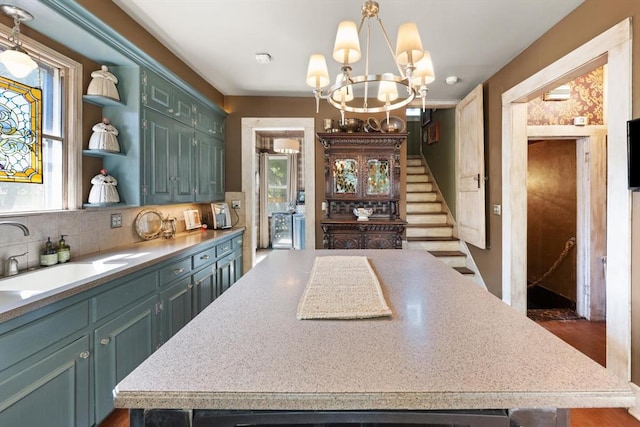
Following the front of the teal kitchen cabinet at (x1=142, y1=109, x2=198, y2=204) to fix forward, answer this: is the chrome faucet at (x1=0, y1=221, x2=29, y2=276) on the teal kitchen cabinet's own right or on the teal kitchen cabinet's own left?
on the teal kitchen cabinet's own right

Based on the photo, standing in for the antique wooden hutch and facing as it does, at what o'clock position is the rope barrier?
The rope barrier is roughly at 9 o'clock from the antique wooden hutch.

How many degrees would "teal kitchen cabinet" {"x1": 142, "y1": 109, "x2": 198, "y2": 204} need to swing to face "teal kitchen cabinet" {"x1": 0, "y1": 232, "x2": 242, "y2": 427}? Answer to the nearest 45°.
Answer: approximately 45° to its right

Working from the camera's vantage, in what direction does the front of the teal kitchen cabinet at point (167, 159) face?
facing the viewer and to the right of the viewer

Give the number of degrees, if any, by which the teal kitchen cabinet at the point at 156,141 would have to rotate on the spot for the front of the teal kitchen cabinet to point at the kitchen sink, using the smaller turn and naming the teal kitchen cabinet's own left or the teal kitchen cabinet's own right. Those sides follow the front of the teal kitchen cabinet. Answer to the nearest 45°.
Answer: approximately 90° to the teal kitchen cabinet's own right

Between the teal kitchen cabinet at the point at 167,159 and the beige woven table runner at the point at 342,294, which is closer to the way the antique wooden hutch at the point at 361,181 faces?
the beige woven table runner

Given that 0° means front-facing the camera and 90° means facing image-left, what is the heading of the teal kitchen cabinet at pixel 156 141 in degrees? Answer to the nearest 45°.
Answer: approximately 315°

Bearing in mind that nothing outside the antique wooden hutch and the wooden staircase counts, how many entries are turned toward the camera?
2
